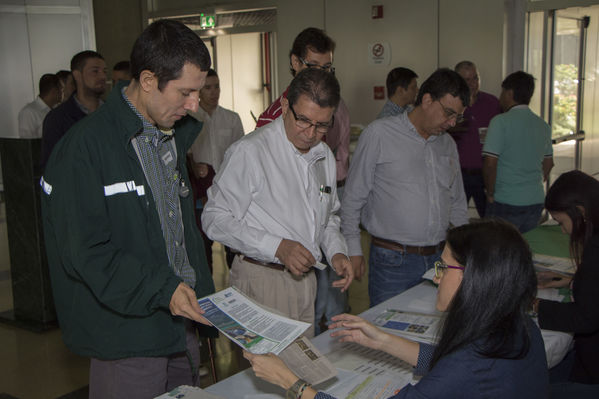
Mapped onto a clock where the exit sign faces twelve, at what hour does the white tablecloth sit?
The white tablecloth is roughly at 12 o'clock from the exit sign.

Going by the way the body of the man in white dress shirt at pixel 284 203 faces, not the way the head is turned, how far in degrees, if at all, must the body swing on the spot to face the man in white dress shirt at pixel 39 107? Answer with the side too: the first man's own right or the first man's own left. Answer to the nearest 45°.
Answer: approximately 180°

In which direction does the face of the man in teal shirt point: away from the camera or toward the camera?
away from the camera

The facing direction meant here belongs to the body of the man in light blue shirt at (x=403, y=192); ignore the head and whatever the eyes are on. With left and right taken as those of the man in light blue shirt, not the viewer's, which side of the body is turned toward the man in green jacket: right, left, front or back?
right

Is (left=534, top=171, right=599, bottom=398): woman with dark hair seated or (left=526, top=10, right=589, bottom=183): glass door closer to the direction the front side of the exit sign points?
the woman with dark hair seated

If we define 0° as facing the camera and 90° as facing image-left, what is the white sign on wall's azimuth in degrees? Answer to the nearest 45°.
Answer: approximately 0°

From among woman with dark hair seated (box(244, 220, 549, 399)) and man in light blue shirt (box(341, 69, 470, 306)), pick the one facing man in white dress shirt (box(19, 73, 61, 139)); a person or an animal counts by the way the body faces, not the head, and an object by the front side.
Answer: the woman with dark hair seated

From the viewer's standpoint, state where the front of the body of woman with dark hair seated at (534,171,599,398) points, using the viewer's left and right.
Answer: facing to the left of the viewer

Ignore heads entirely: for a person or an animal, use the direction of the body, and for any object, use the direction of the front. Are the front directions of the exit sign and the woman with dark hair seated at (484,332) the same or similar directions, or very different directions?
very different directions

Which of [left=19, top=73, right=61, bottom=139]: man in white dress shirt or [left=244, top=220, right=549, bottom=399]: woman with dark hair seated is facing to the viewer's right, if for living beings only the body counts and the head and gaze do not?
the man in white dress shirt
